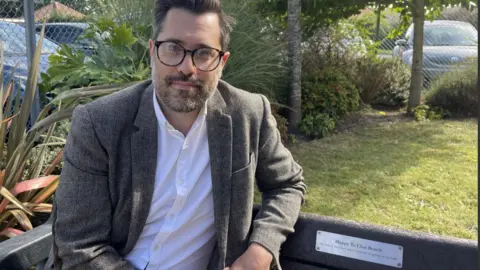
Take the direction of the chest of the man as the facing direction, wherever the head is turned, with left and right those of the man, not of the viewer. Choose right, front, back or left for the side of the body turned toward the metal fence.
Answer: back

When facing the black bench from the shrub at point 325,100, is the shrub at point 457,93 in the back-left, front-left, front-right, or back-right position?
back-left

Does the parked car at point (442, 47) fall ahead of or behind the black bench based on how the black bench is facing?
behind

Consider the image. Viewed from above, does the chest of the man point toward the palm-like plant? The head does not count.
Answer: no

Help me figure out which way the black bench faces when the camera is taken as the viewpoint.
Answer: facing the viewer

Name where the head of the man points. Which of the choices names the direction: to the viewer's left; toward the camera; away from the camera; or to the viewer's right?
toward the camera

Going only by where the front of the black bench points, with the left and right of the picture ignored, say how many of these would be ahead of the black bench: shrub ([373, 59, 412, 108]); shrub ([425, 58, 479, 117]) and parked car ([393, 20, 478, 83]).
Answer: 0

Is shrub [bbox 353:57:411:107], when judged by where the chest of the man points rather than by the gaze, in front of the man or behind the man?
behind

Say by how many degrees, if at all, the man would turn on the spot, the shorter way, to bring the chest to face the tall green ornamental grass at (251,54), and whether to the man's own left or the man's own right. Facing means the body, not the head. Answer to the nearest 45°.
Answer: approximately 180°

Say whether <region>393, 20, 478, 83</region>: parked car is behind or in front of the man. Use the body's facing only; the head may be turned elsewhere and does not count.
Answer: behind

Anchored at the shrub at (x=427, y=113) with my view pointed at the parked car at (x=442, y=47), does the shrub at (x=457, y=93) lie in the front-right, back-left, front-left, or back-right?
front-right

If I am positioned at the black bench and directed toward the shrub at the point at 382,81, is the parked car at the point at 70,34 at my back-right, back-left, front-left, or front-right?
front-left

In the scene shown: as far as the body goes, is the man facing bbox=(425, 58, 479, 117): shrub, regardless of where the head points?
no

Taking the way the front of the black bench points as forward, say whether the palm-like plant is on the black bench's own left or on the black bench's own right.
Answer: on the black bench's own right

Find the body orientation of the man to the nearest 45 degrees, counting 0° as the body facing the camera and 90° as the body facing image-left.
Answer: approximately 0°

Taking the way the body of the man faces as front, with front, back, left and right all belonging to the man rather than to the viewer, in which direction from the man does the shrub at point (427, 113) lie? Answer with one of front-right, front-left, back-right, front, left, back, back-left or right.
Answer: back-left
